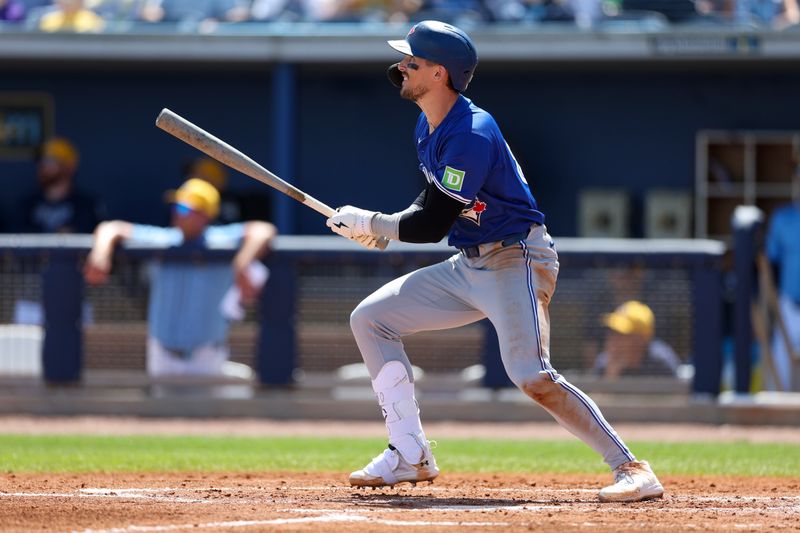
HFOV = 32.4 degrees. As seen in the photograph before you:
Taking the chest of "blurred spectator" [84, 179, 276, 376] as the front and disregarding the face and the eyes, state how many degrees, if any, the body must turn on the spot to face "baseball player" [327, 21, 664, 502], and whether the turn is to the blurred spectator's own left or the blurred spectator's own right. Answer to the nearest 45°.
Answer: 0° — they already face them

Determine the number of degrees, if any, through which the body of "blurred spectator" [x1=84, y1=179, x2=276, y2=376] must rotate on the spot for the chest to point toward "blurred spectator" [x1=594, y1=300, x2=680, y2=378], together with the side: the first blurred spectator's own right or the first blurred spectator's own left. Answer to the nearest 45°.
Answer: approximately 90° to the first blurred spectator's own left

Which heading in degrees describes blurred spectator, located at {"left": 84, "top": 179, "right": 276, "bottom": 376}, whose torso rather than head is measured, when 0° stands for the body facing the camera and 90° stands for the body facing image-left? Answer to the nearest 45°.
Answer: approximately 0°

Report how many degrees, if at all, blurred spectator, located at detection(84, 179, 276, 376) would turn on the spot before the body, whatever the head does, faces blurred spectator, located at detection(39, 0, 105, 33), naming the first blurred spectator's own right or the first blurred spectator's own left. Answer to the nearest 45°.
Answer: approximately 180°

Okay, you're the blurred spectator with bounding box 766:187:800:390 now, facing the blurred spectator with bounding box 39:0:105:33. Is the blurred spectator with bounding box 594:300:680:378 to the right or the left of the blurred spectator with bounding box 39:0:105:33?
left

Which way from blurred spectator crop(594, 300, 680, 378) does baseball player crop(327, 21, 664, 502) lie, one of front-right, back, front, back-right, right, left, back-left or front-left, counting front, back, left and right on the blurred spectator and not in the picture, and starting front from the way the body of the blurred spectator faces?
front-left

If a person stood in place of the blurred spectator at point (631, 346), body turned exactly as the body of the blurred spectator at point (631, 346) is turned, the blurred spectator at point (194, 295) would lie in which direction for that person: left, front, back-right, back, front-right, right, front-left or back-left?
front-right

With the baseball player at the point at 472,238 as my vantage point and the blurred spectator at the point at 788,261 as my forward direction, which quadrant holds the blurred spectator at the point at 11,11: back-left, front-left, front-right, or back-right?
front-left

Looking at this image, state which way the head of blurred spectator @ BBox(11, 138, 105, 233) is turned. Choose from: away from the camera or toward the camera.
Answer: toward the camera

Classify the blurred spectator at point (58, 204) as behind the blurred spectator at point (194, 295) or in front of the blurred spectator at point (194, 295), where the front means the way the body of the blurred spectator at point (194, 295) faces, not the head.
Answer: behind

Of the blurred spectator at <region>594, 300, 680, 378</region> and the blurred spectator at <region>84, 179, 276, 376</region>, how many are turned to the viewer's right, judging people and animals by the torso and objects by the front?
0

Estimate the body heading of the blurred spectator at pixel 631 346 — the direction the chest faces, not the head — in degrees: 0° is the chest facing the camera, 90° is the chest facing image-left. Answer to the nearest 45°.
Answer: approximately 45°

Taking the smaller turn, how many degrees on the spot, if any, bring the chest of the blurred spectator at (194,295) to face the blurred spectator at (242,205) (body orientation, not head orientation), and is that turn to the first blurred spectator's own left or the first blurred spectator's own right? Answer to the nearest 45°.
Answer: approximately 180°
